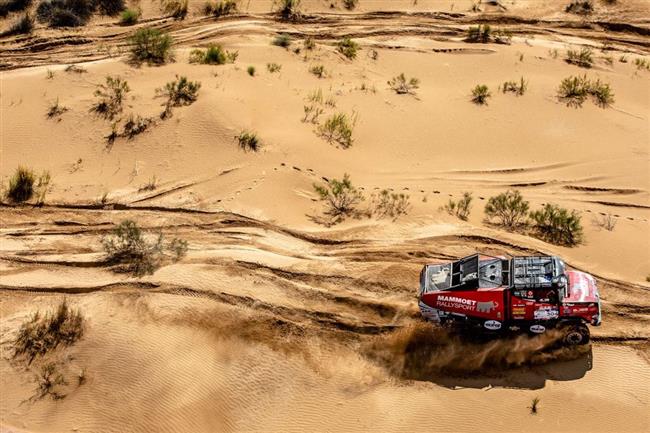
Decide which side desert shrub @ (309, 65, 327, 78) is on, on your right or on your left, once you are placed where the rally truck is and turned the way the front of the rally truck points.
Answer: on your left

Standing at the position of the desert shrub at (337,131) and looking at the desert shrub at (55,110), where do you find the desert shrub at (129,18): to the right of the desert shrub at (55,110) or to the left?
right

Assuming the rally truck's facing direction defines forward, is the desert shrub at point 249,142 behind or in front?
behind

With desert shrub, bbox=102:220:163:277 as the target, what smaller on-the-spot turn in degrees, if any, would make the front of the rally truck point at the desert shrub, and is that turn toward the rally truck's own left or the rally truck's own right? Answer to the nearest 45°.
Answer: approximately 180°

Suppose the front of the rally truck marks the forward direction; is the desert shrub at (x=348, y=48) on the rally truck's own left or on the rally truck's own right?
on the rally truck's own left

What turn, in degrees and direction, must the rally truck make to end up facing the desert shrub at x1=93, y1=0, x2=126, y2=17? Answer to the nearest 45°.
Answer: approximately 135° to its left

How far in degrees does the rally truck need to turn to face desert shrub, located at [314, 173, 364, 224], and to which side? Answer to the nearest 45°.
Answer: approximately 135° to its left

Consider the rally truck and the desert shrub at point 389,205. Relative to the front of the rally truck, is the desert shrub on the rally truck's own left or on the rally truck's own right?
on the rally truck's own left

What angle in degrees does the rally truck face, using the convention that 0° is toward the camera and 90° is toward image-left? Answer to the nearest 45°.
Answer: approximately 270°

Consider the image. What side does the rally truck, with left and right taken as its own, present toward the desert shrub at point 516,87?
left

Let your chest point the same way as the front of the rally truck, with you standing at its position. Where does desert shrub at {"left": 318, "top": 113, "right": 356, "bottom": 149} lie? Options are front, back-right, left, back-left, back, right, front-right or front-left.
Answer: back-left

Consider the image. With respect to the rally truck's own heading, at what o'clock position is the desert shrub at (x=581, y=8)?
The desert shrub is roughly at 9 o'clock from the rally truck.

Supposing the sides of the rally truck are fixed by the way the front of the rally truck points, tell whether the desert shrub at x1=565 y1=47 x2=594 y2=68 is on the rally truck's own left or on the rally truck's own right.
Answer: on the rally truck's own left

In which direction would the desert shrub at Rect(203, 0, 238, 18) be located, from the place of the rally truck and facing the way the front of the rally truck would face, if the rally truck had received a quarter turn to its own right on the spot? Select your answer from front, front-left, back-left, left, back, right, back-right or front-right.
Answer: back-right

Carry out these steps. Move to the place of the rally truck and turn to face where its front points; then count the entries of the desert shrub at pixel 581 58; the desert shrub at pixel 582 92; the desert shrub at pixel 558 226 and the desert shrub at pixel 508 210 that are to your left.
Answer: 4
